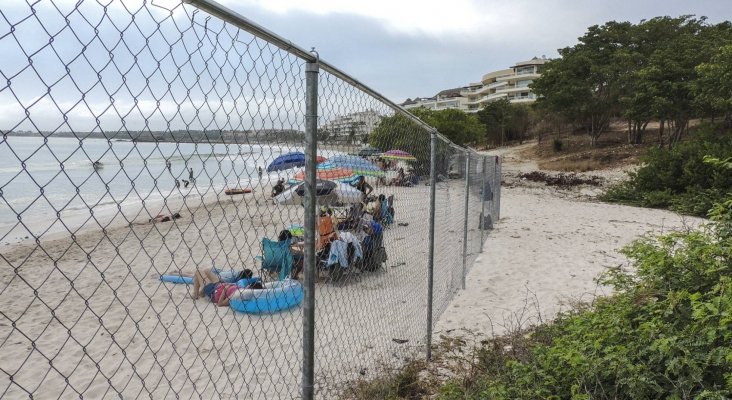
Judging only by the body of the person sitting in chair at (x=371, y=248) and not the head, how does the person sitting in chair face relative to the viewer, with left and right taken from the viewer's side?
facing to the left of the viewer

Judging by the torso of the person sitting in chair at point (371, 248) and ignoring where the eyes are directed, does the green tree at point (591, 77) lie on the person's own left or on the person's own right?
on the person's own right

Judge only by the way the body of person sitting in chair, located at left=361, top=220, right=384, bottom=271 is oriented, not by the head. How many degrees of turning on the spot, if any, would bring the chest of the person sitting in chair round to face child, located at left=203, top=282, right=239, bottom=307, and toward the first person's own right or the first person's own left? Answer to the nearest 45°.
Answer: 0° — they already face them

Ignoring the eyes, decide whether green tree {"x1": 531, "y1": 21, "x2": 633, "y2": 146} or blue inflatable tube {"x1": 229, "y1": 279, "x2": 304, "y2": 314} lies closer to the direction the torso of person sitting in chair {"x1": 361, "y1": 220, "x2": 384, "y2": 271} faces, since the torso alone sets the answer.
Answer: the blue inflatable tube

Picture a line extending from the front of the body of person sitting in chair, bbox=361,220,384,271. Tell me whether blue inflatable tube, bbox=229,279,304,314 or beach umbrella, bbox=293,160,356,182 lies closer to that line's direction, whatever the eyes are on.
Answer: the blue inflatable tube

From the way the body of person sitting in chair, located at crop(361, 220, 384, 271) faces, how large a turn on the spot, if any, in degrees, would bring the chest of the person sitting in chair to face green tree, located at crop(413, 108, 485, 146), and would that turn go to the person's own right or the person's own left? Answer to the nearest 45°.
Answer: approximately 90° to the person's own right
